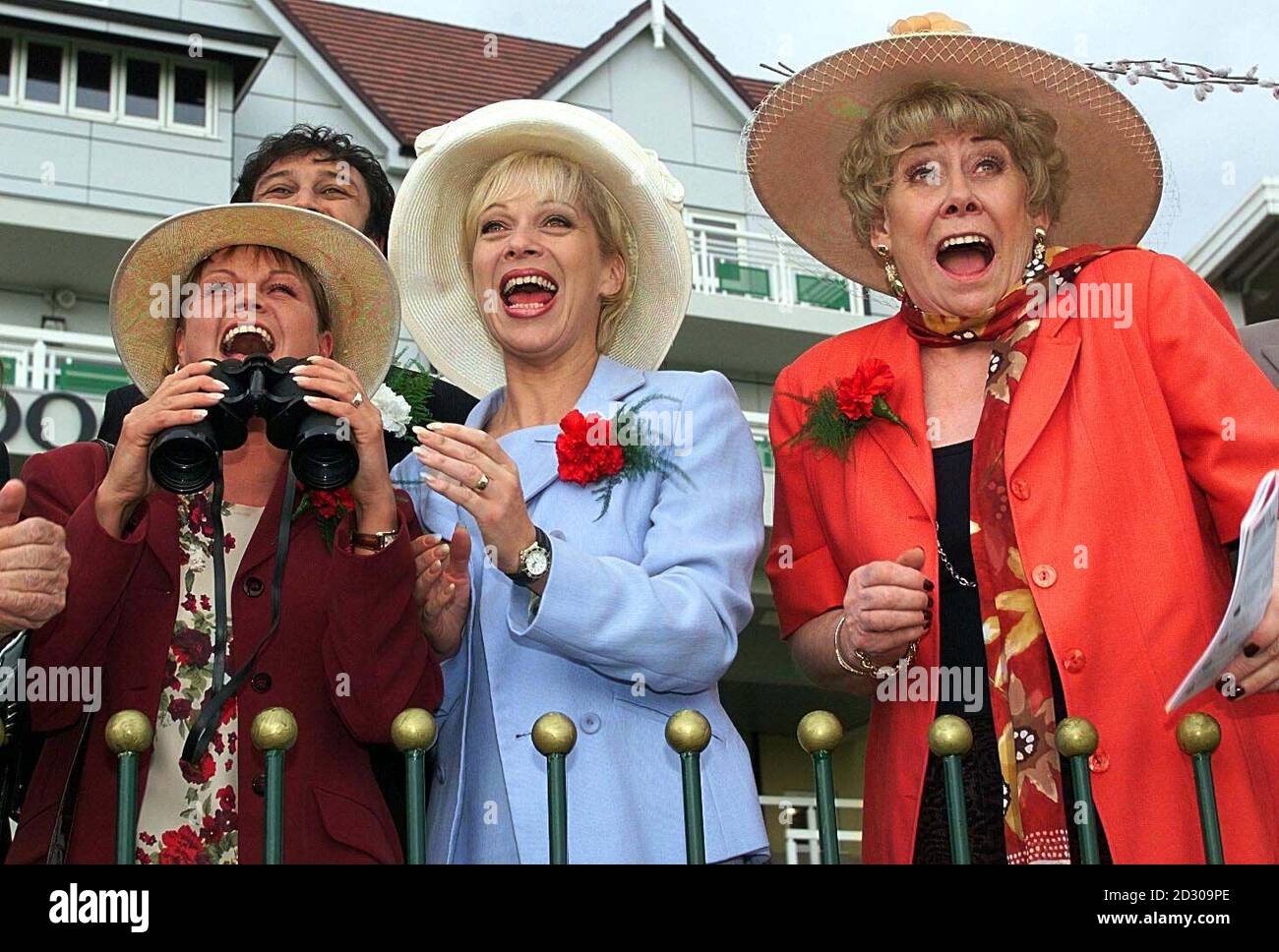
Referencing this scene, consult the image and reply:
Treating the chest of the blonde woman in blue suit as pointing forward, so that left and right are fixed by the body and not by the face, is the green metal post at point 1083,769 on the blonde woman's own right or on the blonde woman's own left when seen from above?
on the blonde woman's own left

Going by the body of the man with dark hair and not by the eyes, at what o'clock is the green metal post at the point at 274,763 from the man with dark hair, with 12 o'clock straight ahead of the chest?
The green metal post is roughly at 12 o'clock from the man with dark hair.

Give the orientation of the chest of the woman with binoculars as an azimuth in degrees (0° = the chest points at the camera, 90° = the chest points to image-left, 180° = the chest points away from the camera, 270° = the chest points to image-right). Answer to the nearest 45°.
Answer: approximately 0°

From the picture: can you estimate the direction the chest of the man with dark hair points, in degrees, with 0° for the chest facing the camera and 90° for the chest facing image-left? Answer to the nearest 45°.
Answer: approximately 0°

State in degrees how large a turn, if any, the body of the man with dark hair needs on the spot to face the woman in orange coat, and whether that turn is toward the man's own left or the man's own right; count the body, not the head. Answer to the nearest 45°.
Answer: approximately 45° to the man's own left

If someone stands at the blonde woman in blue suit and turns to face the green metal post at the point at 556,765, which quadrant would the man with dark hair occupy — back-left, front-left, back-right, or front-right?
back-right

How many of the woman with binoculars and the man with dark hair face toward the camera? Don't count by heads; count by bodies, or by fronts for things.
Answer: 2

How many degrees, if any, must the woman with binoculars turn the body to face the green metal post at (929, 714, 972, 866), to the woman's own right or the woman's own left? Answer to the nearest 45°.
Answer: approximately 45° to the woman's own left
